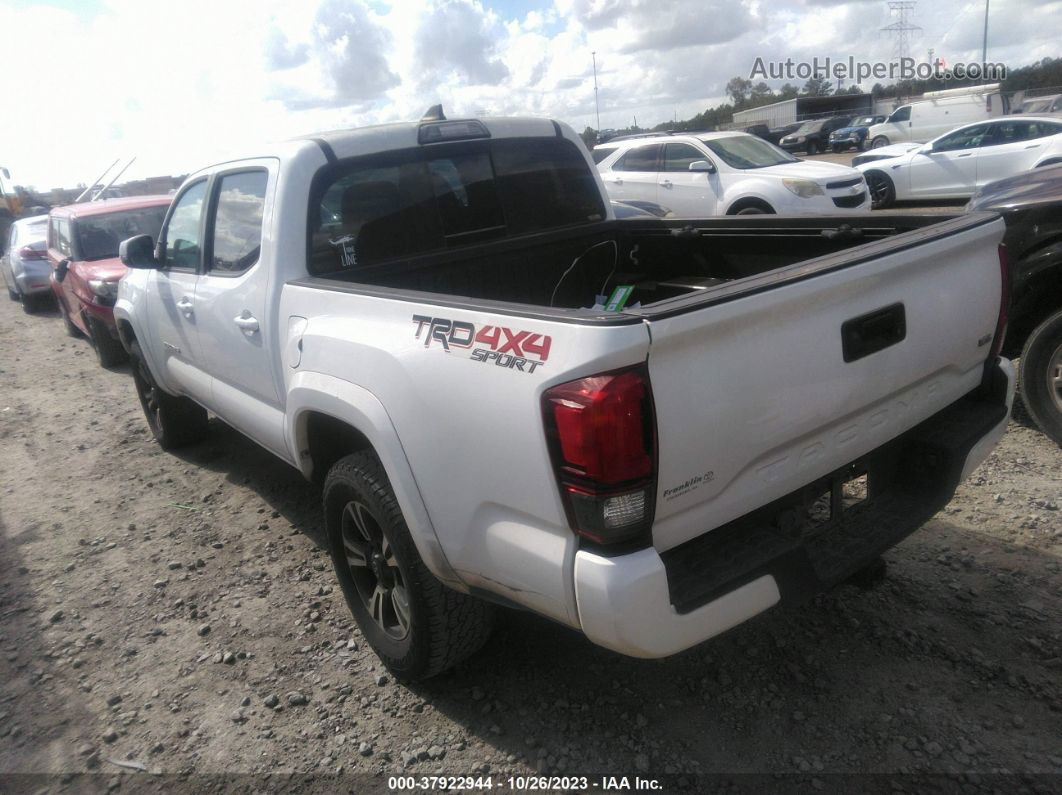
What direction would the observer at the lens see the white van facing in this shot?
facing to the left of the viewer

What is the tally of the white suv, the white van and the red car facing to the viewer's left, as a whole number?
1

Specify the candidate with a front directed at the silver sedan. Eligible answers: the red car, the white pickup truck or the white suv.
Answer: the white pickup truck

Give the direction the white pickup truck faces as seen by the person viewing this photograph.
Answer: facing away from the viewer and to the left of the viewer

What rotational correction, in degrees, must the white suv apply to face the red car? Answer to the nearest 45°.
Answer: approximately 90° to its right

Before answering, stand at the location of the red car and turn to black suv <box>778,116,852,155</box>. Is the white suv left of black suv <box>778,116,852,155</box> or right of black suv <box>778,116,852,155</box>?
right

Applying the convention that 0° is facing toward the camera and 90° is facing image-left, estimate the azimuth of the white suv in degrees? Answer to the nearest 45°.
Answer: approximately 315°

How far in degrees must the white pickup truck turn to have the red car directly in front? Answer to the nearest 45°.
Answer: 0° — it already faces it

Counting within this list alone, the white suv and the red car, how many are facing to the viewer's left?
0

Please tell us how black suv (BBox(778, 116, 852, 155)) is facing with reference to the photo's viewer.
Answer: facing the viewer and to the left of the viewer

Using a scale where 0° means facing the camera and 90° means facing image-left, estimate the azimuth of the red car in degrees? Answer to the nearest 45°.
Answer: approximately 315°

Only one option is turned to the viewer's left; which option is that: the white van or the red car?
the white van
